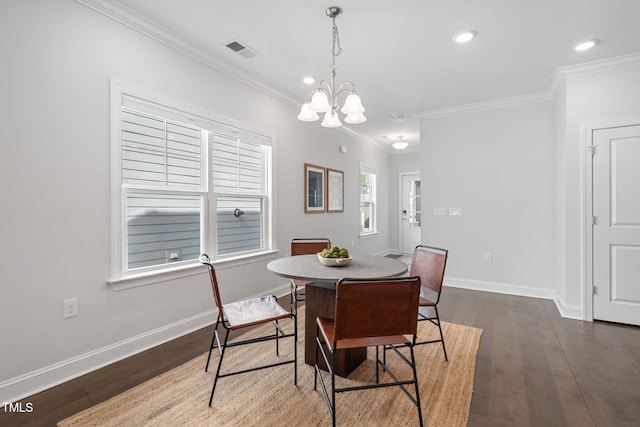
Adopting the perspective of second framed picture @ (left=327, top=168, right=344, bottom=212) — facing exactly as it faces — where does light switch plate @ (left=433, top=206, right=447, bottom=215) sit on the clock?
The light switch plate is roughly at 11 o'clock from the second framed picture.

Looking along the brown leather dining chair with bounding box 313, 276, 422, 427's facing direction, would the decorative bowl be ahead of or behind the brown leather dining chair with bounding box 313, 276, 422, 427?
ahead

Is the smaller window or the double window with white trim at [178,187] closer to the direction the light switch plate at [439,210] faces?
the double window with white trim

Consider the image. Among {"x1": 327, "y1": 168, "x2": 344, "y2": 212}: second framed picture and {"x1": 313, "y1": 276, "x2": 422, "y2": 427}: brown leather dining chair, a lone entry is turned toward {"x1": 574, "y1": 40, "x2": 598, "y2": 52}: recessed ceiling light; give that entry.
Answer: the second framed picture

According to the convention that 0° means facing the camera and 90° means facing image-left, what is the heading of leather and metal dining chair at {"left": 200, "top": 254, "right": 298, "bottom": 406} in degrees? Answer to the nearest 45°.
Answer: approximately 270°

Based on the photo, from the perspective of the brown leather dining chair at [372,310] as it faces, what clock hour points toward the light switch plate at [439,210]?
The light switch plate is roughly at 2 o'clock from the brown leather dining chair.

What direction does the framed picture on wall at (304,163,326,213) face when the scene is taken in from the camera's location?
facing the viewer and to the right of the viewer

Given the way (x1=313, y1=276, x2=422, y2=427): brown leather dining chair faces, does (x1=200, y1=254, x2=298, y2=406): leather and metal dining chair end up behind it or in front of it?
in front

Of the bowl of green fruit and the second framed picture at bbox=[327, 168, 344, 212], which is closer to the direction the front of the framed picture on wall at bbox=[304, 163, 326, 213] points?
the bowl of green fruit

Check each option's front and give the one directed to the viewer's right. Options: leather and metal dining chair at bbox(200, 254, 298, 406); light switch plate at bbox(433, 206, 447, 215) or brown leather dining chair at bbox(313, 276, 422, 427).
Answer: the leather and metal dining chair

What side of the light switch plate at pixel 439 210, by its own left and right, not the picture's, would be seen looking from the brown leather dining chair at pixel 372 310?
front

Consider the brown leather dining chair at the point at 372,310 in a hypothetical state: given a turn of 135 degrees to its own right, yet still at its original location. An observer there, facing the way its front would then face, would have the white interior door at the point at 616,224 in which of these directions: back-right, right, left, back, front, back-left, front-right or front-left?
front-left

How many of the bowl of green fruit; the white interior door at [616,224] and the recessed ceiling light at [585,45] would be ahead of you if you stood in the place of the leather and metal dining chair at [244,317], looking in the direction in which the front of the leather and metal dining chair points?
3
